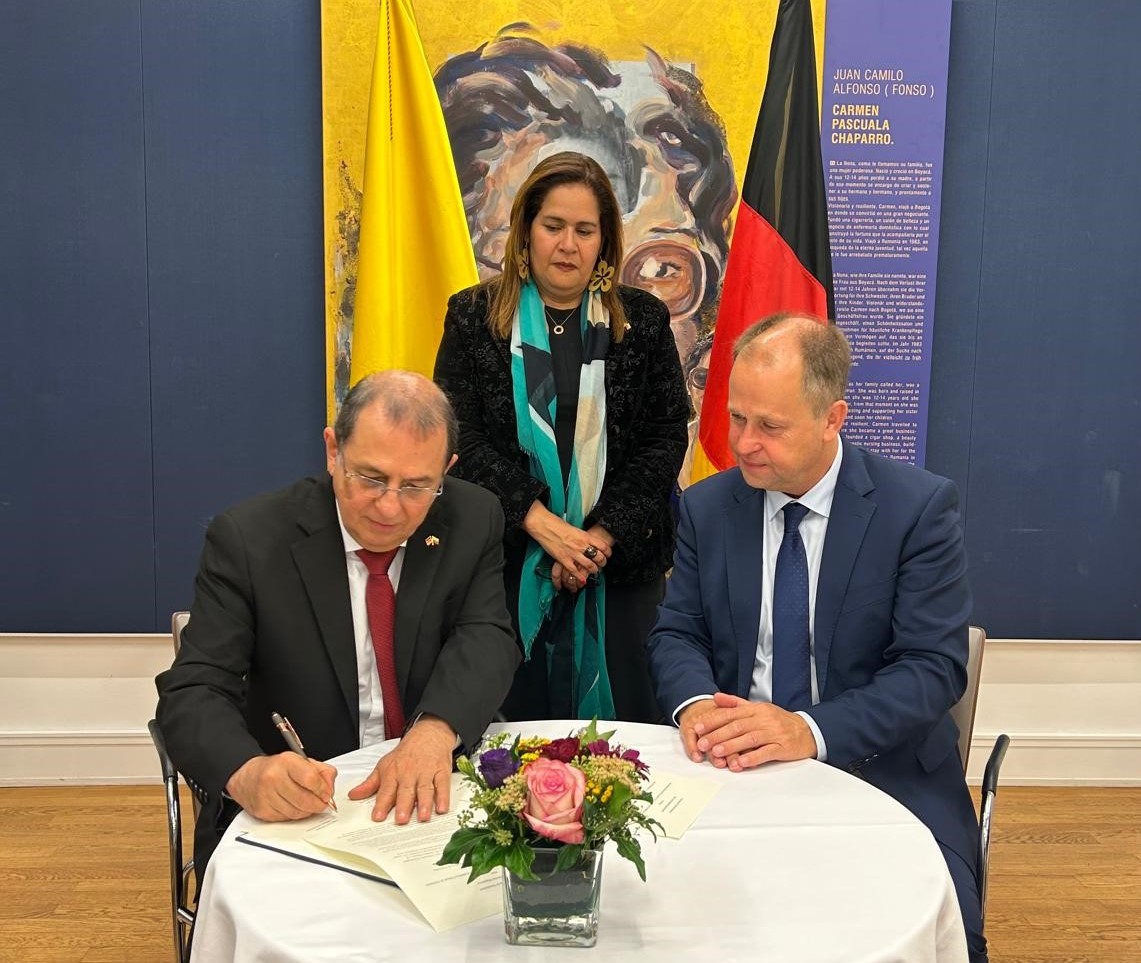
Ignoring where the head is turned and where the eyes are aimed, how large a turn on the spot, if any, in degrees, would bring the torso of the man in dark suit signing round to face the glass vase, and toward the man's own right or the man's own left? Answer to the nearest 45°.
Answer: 0° — they already face it

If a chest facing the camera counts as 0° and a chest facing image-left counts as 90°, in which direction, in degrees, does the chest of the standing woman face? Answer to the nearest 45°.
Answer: approximately 0°

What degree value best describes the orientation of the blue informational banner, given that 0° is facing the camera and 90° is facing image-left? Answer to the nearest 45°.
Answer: approximately 0°

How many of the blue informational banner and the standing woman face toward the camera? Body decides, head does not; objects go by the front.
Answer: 2

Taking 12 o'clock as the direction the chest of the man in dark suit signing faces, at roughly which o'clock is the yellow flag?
The yellow flag is roughly at 6 o'clock from the man in dark suit signing.

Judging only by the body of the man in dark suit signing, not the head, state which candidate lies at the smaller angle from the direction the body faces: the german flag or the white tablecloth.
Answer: the white tablecloth

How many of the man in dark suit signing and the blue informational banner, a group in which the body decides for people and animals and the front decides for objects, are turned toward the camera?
2

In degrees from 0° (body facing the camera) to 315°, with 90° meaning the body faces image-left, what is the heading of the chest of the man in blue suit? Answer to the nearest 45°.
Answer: approximately 45°

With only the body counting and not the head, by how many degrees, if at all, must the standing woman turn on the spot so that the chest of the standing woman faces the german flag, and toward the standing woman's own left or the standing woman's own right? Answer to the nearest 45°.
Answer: approximately 135° to the standing woman's own left
